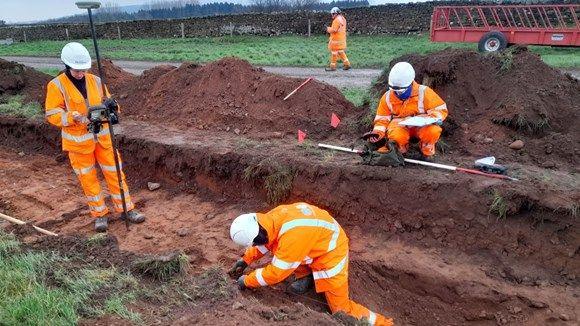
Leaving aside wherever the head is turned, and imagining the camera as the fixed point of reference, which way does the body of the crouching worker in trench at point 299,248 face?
to the viewer's left

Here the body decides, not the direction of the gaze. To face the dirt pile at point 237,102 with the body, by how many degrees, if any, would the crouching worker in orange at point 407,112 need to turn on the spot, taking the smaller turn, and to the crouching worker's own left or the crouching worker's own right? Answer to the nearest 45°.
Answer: approximately 135° to the crouching worker's own right

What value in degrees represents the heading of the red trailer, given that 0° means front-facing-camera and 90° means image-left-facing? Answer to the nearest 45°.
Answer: approximately 270°

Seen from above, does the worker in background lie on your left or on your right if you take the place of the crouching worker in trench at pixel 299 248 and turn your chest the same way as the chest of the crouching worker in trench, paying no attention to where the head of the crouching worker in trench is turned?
on your right

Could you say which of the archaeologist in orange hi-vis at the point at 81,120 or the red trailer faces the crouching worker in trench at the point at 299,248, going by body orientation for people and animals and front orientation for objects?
the archaeologist in orange hi-vis

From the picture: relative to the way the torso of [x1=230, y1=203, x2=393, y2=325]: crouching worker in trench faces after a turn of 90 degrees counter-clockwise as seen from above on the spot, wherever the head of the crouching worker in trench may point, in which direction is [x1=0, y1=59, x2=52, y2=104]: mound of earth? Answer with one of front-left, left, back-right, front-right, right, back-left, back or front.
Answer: back-right

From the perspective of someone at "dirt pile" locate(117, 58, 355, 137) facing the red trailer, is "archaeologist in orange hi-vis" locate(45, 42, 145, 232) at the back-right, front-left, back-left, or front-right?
back-right

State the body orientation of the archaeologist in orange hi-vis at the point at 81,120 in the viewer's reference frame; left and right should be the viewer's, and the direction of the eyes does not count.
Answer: facing the viewer and to the right of the viewer

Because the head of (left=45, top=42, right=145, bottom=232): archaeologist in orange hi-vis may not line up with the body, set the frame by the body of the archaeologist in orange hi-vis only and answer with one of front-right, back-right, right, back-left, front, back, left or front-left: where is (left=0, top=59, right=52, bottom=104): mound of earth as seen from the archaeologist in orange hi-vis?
back-left

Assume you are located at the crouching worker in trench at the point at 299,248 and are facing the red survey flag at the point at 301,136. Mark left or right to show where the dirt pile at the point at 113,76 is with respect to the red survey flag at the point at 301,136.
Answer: left

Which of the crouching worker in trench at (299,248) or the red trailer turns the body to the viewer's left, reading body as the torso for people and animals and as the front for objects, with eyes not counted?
the crouching worker in trench

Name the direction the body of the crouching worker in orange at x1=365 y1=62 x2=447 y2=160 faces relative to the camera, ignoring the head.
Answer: toward the camera
